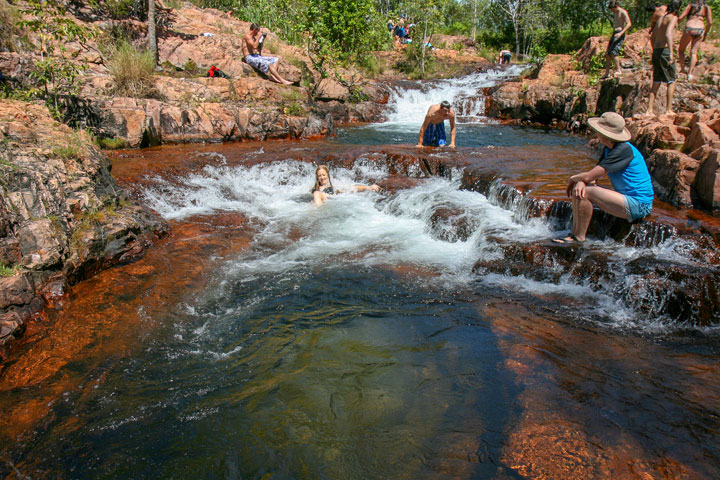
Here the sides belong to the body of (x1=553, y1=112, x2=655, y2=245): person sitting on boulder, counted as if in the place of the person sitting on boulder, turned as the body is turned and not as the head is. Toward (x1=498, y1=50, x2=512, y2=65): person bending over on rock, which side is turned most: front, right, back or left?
right

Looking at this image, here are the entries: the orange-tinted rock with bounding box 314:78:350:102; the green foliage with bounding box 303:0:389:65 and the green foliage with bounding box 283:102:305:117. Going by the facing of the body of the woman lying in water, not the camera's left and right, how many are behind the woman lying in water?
3

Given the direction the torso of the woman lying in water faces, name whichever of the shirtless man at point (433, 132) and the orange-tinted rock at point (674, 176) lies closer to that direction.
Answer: the orange-tinted rock

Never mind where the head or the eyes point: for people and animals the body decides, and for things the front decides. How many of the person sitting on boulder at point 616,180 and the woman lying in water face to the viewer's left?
1

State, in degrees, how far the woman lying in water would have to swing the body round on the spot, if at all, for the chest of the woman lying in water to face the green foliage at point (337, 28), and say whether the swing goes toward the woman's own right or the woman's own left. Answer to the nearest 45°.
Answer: approximately 180°

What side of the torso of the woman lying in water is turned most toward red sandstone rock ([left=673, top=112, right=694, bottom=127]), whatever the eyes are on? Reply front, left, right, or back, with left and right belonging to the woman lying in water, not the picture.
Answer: left

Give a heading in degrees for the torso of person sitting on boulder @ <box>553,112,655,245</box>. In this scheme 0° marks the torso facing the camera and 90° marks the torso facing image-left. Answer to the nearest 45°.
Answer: approximately 90°

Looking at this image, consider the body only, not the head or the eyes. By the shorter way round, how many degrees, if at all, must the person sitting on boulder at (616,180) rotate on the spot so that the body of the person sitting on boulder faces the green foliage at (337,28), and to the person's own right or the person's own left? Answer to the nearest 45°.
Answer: approximately 45° to the person's own right

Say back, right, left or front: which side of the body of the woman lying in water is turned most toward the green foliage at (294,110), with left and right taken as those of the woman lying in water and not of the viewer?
back

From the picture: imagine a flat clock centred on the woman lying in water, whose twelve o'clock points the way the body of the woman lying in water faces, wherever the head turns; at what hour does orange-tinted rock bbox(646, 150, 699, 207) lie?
The orange-tinted rock is roughly at 10 o'clock from the woman lying in water.

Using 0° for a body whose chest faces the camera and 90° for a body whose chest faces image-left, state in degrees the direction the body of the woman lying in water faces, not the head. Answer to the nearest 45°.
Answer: approximately 0°
